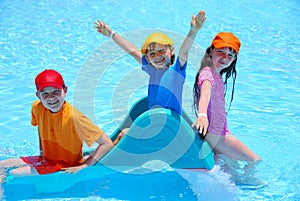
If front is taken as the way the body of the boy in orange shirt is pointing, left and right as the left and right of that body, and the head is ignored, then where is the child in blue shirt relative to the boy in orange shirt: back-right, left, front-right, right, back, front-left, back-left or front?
back-left

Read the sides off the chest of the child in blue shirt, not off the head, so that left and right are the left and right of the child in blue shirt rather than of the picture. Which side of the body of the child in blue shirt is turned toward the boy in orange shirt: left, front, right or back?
right

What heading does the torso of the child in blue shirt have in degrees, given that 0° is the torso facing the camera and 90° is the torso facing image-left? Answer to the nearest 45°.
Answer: approximately 0°
